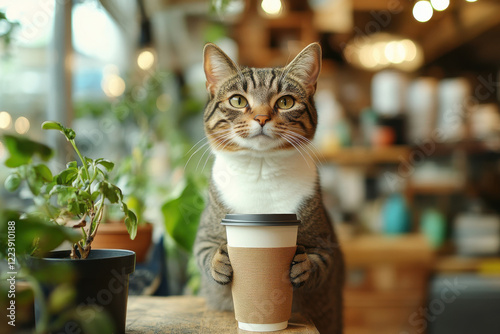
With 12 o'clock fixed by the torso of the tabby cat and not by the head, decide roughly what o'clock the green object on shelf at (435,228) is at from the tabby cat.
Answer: The green object on shelf is roughly at 7 o'clock from the tabby cat.

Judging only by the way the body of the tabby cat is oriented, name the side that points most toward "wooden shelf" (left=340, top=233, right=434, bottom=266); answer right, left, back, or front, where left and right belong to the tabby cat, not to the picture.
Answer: back

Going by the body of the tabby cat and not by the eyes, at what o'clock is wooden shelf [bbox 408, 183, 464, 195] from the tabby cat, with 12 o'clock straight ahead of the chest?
The wooden shelf is roughly at 7 o'clock from the tabby cat.

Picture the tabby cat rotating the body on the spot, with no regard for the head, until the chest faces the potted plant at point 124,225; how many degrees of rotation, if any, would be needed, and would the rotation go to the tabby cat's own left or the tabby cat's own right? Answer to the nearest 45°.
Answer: approximately 135° to the tabby cat's own right

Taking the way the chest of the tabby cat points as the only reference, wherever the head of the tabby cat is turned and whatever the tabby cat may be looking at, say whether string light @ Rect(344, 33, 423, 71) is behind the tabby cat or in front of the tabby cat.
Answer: behind

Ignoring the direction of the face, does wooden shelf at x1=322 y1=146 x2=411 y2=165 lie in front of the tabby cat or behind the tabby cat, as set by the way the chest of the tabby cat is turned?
behind
